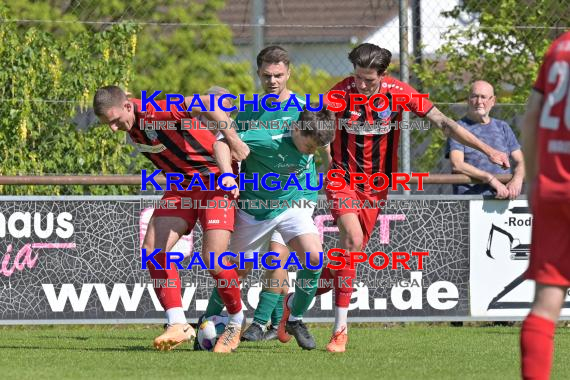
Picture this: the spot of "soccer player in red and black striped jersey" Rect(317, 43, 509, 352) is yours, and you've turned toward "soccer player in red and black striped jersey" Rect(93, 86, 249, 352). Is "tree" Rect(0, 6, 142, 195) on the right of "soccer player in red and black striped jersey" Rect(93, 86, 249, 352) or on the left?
right

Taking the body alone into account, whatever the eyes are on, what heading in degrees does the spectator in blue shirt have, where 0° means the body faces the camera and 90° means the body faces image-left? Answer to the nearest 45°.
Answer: approximately 0°

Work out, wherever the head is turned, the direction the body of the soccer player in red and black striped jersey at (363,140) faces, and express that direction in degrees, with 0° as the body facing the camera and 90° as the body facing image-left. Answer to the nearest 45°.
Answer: approximately 0°

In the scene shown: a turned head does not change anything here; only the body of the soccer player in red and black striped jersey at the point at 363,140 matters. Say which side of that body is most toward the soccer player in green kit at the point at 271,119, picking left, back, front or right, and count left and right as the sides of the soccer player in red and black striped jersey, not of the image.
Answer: right

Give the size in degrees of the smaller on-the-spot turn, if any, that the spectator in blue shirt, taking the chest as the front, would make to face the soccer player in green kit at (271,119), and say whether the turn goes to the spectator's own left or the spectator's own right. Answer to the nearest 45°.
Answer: approximately 45° to the spectator's own right

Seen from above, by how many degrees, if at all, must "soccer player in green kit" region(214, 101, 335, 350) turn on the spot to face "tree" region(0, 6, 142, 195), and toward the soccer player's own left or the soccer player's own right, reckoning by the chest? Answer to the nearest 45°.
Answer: approximately 180°

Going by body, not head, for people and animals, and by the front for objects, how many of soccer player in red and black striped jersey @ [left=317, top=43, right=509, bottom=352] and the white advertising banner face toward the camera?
2
